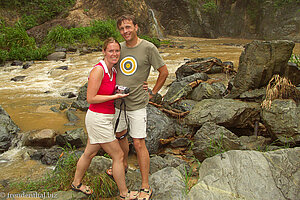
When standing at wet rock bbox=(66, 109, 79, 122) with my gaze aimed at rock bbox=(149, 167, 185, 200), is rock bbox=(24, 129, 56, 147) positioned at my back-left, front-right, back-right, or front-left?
front-right

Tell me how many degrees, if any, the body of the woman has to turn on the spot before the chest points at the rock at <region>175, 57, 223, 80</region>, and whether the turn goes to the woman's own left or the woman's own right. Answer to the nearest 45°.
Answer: approximately 90° to the woman's own left

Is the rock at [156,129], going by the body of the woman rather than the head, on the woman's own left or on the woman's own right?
on the woman's own left

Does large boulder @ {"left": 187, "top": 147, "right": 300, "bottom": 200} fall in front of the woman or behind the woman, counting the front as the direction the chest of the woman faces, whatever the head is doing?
in front

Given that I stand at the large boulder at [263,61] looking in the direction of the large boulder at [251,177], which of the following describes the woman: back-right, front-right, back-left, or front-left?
front-right

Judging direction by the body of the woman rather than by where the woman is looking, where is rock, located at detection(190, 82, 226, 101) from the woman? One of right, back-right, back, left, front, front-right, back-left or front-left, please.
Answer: left

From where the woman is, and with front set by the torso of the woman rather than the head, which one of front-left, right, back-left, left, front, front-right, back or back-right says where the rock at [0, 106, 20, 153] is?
back

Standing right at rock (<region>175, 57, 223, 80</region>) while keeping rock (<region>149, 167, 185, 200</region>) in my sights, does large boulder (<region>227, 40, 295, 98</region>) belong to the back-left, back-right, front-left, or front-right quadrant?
front-left

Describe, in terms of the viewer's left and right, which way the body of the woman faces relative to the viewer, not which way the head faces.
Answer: facing the viewer and to the right of the viewer

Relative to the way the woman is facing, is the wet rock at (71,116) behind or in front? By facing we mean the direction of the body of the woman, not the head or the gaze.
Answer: behind

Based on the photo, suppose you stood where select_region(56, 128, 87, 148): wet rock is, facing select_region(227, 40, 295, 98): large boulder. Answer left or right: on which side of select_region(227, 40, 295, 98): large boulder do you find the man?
right

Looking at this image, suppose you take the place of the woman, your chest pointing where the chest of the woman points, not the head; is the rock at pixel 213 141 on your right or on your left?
on your left
